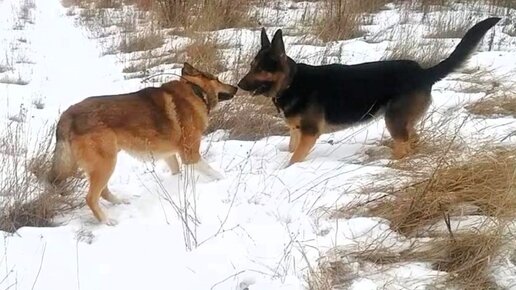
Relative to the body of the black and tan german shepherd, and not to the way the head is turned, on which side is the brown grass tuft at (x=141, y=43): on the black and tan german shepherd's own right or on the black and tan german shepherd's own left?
on the black and tan german shepherd's own right

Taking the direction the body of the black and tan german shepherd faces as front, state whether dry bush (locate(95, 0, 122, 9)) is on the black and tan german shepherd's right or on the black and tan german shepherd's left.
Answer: on the black and tan german shepherd's right

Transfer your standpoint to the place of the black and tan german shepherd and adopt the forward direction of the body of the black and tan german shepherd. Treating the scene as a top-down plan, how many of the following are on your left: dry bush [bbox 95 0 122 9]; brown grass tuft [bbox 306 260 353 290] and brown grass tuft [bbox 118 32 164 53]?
1

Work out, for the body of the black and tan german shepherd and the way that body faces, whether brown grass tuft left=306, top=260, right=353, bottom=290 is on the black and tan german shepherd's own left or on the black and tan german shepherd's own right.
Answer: on the black and tan german shepherd's own left

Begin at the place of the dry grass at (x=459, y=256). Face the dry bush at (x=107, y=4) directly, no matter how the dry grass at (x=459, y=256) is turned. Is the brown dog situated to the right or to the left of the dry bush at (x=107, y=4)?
left

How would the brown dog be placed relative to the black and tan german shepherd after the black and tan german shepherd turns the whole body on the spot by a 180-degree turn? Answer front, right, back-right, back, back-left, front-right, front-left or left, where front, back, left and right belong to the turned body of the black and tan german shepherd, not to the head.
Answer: back-right

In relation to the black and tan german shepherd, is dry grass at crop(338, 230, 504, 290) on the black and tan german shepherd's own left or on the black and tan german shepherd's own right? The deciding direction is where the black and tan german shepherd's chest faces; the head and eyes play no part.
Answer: on the black and tan german shepherd's own left

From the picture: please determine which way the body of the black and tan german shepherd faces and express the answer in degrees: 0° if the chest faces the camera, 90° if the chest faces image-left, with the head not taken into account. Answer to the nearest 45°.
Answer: approximately 90°
